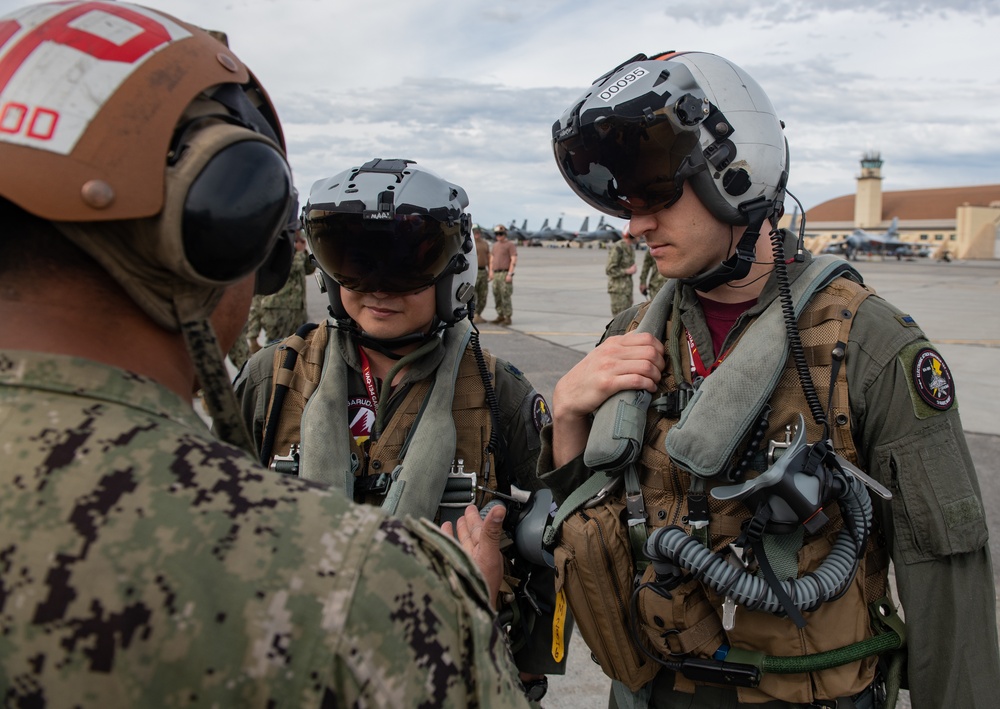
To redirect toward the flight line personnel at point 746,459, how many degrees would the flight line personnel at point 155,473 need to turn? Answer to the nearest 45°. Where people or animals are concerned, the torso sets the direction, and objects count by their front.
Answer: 0° — they already face them

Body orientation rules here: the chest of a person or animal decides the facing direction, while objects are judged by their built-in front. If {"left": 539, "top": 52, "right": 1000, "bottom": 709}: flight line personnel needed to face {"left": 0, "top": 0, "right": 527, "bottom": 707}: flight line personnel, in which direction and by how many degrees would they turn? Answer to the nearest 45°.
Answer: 0° — they already face them

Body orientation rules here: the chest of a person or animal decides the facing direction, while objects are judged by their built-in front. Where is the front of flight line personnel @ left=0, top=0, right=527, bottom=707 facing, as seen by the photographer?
facing away from the viewer and to the right of the viewer

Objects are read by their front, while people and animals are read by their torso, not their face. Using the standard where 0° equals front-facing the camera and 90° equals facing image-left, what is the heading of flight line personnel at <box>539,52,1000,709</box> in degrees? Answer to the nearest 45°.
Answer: approximately 45°
